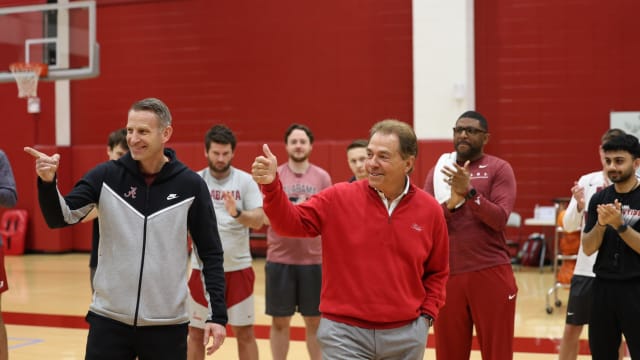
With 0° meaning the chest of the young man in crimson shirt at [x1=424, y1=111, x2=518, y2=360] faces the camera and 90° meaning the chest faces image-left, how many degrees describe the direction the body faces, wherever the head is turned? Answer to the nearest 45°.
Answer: approximately 45°

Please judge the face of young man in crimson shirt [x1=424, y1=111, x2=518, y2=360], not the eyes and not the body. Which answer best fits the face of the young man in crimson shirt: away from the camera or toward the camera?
toward the camera

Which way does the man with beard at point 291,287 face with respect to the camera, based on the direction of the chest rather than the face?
toward the camera

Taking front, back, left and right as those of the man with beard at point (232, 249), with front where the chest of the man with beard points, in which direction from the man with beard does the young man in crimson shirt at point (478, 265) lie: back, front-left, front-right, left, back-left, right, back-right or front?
front-left

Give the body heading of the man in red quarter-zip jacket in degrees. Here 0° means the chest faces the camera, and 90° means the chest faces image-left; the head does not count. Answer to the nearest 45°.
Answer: approximately 0°

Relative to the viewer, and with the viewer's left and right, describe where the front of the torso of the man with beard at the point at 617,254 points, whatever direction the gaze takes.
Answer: facing the viewer and to the left of the viewer

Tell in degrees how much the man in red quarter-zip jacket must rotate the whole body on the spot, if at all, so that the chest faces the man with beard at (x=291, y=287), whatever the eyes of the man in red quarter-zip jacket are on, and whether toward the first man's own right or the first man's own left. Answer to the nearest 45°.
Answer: approximately 180°

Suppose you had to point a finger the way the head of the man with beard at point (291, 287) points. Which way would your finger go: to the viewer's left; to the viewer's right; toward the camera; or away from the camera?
toward the camera

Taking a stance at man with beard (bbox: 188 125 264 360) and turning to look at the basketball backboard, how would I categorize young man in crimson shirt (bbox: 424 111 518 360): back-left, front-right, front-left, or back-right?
back-right
